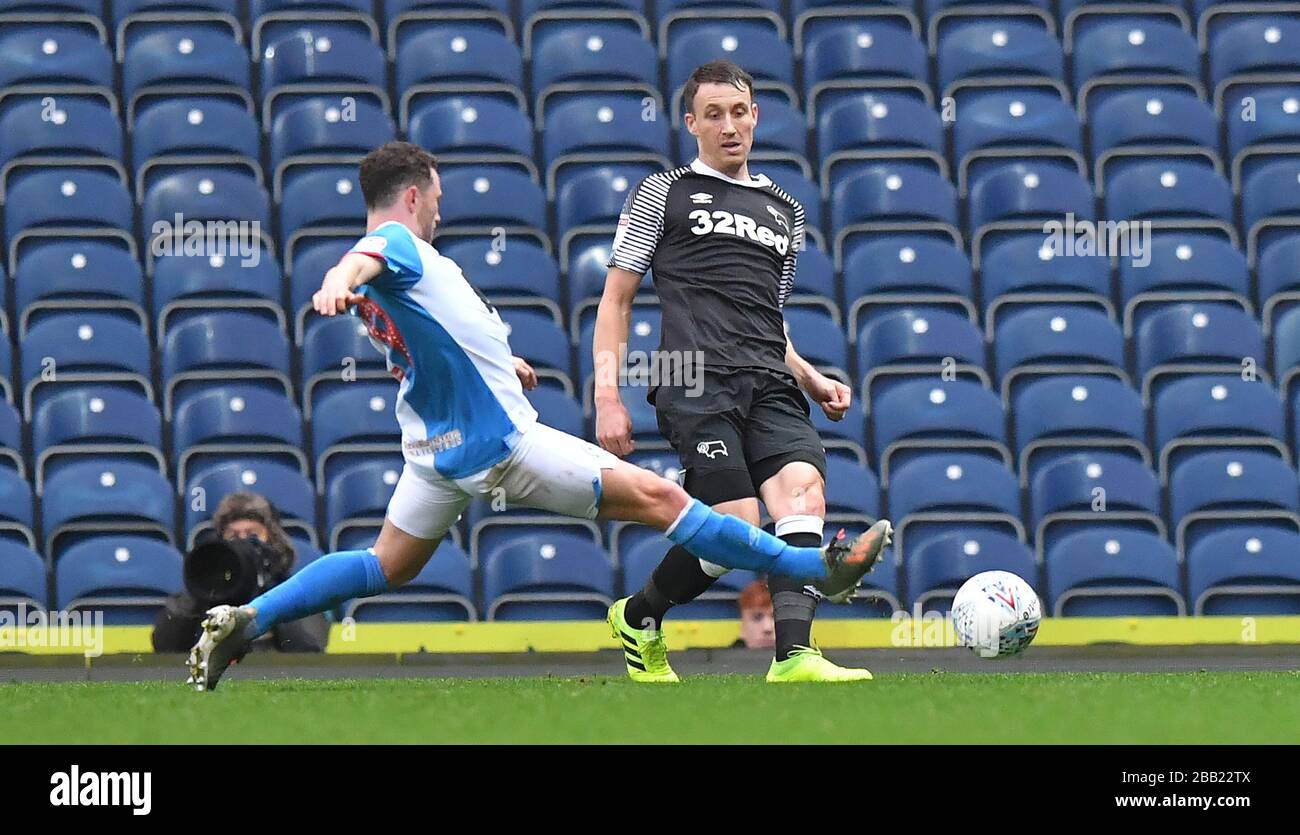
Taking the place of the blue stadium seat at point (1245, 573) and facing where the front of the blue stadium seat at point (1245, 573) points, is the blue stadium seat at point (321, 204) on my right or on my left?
on my right

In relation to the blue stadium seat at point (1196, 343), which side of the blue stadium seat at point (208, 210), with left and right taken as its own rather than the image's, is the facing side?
left

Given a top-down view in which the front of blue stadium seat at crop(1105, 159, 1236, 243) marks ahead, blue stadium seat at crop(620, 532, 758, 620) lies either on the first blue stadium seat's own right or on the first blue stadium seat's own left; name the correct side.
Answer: on the first blue stadium seat's own right

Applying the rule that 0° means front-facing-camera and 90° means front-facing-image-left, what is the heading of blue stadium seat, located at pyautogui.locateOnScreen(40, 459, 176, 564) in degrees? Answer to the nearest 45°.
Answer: approximately 0°
